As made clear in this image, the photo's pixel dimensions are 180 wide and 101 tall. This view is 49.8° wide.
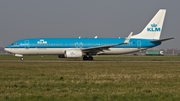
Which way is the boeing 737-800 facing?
to the viewer's left
